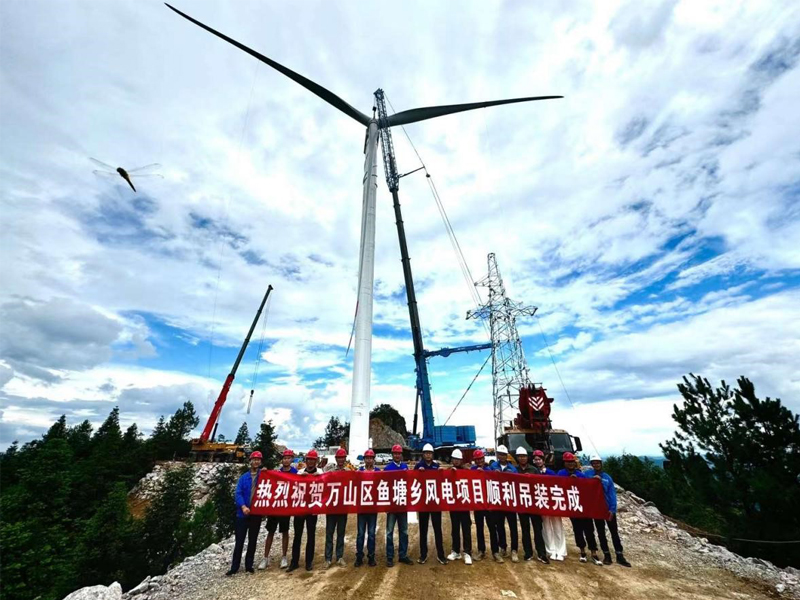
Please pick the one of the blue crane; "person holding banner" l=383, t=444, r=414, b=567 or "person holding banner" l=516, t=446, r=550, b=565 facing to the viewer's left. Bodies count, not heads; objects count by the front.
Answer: the blue crane

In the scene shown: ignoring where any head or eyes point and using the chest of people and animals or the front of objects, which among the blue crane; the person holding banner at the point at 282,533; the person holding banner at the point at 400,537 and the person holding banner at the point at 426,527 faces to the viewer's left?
the blue crane

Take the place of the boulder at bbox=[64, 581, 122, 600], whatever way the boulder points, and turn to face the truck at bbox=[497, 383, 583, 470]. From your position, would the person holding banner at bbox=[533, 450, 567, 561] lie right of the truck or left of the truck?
right

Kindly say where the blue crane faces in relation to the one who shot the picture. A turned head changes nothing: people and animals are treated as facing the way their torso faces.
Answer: facing to the left of the viewer

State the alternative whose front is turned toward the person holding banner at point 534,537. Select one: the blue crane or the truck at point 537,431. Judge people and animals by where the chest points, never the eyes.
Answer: the truck

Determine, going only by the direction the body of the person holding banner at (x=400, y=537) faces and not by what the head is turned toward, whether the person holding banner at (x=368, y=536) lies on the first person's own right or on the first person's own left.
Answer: on the first person's own right

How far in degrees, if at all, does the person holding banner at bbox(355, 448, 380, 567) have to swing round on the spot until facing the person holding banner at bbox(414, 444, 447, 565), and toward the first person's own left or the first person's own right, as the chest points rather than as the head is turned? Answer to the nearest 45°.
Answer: approximately 90° to the first person's own left

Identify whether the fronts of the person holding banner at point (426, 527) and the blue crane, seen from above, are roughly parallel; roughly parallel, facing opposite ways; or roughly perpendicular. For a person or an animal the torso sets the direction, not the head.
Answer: roughly perpendicular

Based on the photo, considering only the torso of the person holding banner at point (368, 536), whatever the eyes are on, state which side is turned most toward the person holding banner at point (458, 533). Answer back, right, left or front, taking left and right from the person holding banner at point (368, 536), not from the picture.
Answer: left

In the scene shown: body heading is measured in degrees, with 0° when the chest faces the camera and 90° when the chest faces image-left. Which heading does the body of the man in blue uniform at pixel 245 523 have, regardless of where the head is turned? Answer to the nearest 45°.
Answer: approximately 0°
